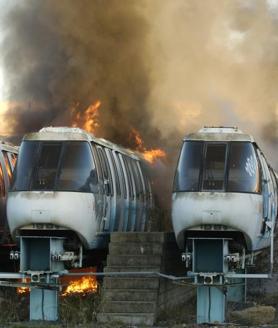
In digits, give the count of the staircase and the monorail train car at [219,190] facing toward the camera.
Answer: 2

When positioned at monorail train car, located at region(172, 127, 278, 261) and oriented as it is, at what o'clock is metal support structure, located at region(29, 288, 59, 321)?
The metal support structure is roughly at 3 o'clock from the monorail train car.

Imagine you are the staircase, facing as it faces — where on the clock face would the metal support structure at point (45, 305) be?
The metal support structure is roughly at 3 o'clock from the staircase.

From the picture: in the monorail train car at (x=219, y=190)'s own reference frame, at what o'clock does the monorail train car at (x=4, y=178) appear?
the monorail train car at (x=4, y=178) is roughly at 4 o'clock from the monorail train car at (x=219, y=190).

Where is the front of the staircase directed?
toward the camera

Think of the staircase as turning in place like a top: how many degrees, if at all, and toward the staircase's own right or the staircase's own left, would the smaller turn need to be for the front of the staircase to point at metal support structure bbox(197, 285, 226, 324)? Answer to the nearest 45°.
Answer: approximately 90° to the staircase's own left

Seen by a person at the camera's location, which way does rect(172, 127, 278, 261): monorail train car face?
facing the viewer
